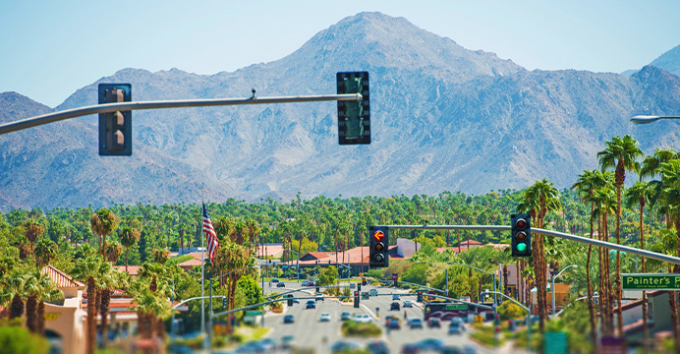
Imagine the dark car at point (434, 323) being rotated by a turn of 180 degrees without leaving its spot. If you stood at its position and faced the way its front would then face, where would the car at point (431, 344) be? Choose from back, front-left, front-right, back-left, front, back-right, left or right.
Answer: front

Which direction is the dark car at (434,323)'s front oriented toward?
away from the camera

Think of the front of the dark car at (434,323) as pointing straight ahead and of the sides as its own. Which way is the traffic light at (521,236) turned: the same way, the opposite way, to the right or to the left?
the opposite way

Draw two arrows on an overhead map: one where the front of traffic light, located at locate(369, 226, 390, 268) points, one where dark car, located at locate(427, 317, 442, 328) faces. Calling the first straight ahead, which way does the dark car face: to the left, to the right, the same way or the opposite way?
the opposite way

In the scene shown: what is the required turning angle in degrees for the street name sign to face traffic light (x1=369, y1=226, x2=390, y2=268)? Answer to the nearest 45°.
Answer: approximately 45° to its right
